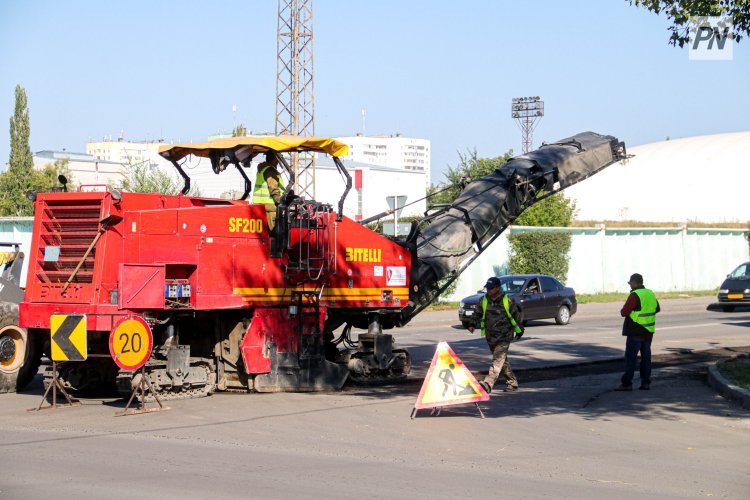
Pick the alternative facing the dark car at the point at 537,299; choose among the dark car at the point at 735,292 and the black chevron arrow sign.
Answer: the dark car at the point at 735,292

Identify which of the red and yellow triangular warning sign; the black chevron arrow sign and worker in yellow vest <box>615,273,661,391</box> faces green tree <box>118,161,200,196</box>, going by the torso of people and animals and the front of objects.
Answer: the worker in yellow vest

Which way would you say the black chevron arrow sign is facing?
toward the camera

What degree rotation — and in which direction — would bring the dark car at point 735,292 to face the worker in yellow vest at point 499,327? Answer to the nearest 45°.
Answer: approximately 45° to its left

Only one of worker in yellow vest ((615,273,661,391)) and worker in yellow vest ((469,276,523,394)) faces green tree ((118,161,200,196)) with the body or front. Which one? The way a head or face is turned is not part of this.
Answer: worker in yellow vest ((615,273,661,391))

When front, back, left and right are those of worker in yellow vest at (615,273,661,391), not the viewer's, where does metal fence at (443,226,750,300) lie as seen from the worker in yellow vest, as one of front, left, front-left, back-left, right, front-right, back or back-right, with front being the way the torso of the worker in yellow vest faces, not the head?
front-right

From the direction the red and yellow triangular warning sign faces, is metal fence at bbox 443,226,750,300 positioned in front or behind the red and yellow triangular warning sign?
behind

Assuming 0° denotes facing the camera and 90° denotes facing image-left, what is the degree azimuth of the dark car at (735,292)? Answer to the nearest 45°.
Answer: approximately 45°

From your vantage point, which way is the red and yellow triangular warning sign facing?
toward the camera

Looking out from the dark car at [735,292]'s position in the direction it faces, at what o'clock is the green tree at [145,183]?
The green tree is roughly at 1 o'clock from the dark car.

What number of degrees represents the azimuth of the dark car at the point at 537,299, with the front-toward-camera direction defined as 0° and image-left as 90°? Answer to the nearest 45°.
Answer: approximately 45°

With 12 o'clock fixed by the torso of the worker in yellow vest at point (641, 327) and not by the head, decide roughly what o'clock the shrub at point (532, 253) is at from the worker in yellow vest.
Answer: The shrub is roughly at 1 o'clock from the worker in yellow vest.

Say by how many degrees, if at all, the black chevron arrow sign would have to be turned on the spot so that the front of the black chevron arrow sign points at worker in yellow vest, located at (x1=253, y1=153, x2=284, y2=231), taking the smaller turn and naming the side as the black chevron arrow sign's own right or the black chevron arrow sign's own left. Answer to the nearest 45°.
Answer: approximately 90° to the black chevron arrow sign's own left

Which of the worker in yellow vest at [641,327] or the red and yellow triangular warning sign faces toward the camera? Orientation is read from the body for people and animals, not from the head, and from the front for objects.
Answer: the red and yellow triangular warning sign

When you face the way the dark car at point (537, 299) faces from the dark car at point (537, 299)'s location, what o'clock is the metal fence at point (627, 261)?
The metal fence is roughly at 5 o'clock from the dark car.

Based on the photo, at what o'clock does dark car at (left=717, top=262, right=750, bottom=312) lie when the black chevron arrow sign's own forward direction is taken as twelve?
The dark car is roughly at 8 o'clock from the black chevron arrow sign.
